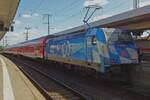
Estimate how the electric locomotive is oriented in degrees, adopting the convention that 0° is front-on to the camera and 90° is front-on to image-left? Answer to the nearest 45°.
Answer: approximately 315°
